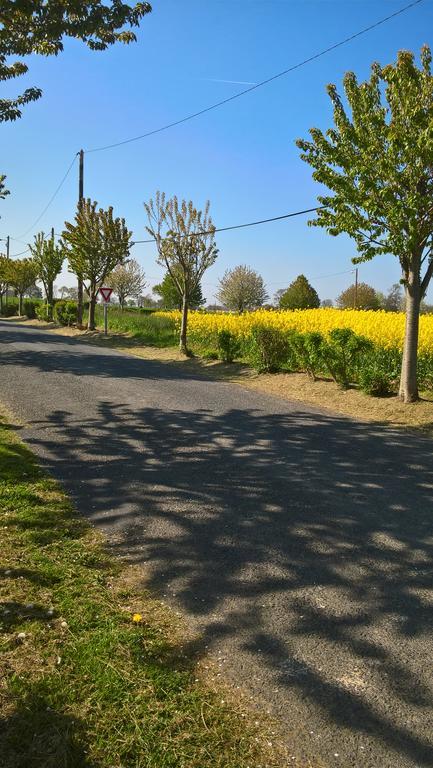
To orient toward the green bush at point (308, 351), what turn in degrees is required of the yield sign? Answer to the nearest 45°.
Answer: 0° — it already faces it

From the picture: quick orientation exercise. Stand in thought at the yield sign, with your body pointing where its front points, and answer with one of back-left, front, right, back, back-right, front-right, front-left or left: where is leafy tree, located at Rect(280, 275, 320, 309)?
back-left

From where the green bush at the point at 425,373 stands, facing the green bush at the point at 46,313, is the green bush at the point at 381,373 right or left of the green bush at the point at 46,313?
left

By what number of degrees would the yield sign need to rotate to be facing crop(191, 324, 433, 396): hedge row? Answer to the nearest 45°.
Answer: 0° — it already faces it

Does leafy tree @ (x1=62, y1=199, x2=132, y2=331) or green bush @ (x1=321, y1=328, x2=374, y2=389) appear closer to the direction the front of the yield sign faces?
the green bush

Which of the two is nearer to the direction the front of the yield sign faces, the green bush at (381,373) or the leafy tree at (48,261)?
the green bush

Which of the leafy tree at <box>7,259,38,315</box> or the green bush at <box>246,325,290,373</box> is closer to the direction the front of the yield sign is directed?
the green bush

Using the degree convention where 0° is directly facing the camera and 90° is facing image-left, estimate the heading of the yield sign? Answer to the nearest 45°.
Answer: approximately 0°

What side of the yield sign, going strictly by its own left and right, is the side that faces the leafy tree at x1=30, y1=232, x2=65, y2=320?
back

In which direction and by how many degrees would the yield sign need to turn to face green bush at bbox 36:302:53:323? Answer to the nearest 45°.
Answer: approximately 180°
